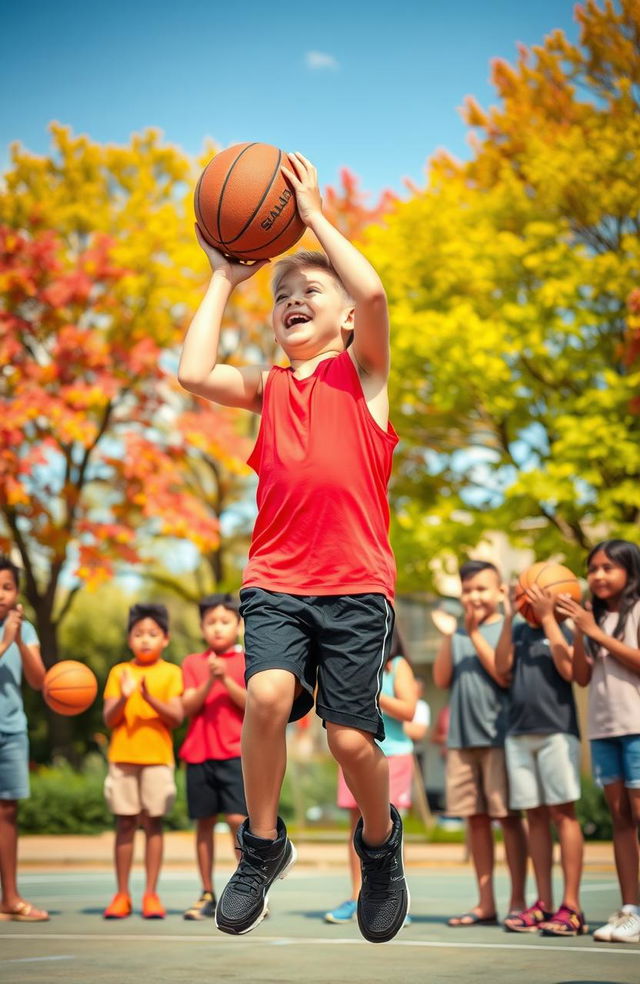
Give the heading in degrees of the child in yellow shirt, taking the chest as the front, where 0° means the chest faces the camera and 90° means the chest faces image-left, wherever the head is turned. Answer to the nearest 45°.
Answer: approximately 0°

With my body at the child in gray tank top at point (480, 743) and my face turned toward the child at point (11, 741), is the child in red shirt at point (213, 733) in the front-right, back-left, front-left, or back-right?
front-right

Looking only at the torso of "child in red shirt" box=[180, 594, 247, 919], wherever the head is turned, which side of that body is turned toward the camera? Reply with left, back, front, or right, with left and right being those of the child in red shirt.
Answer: front

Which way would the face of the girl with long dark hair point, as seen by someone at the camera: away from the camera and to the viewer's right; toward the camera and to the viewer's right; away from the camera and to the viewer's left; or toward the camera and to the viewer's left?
toward the camera and to the viewer's left

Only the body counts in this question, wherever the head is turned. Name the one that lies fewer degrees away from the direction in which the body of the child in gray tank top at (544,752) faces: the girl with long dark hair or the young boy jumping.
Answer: the young boy jumping

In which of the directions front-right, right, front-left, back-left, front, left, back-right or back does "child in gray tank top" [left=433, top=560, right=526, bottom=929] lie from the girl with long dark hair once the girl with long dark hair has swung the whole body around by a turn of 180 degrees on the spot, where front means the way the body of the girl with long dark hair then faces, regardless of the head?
left

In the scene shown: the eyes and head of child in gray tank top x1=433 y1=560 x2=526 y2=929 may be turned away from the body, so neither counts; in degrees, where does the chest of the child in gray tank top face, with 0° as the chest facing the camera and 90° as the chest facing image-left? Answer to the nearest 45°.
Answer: approximately 45°

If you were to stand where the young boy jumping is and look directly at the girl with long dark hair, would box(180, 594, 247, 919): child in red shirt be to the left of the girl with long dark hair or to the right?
left

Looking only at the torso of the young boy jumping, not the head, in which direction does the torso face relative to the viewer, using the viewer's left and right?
facing the viewer and to the left of the viewer

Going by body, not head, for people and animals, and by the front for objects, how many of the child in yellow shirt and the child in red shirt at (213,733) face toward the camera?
2

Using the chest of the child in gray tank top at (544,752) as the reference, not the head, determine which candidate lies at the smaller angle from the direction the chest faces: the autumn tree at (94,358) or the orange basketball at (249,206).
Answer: the orange basketball
